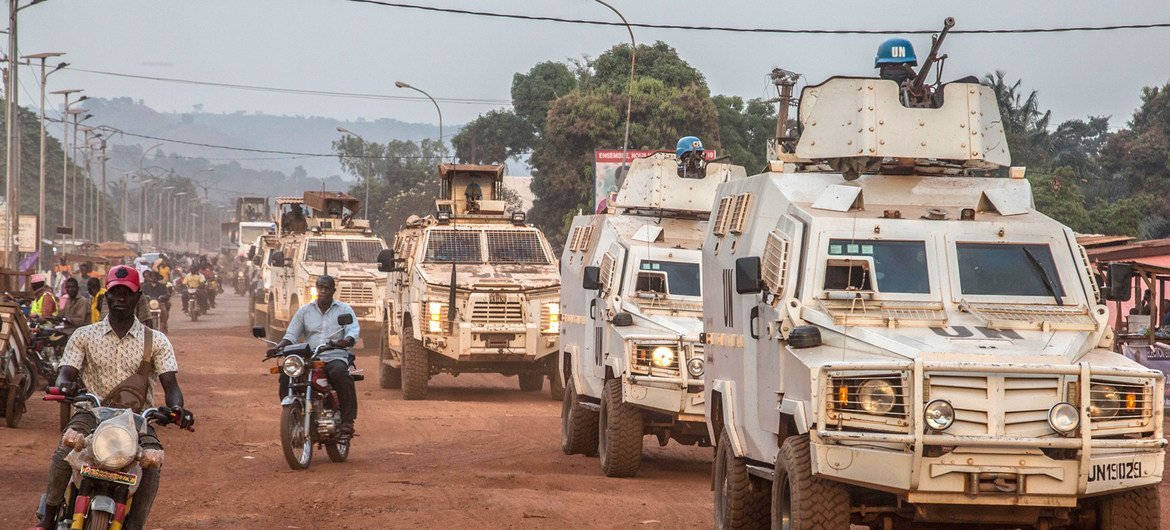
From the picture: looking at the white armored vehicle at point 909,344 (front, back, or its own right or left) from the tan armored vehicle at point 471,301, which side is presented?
back

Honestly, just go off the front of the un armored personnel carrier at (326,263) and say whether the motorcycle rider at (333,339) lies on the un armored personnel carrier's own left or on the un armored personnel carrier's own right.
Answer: on the un armored personnel carrier's own right

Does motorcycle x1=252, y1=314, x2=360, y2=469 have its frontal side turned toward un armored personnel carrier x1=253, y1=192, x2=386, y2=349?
no

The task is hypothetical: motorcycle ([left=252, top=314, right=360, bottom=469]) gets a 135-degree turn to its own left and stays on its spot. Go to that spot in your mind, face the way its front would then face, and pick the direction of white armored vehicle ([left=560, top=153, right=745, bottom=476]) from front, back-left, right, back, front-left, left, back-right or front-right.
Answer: front

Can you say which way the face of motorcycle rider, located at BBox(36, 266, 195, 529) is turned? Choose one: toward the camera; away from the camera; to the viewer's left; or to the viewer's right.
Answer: toward the camera

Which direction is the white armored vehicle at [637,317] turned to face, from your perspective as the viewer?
facing the viewer and to the right of the viewer

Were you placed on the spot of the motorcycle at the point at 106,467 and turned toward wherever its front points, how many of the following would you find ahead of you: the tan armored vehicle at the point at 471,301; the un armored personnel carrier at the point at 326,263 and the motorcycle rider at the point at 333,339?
0

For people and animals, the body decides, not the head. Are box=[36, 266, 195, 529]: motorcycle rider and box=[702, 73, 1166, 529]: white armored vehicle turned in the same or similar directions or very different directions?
same or similar directions

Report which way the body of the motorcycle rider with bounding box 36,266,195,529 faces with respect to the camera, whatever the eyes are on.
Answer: toward the camera

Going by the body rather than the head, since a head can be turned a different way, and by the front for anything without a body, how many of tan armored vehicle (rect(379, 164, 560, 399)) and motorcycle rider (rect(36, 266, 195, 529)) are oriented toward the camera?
2

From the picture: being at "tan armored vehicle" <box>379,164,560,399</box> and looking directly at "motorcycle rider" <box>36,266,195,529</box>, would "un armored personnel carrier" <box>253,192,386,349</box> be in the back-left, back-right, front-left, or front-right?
back-right

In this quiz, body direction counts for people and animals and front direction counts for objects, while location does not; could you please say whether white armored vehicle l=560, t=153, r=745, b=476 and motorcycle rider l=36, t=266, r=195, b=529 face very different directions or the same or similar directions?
same or similar directions

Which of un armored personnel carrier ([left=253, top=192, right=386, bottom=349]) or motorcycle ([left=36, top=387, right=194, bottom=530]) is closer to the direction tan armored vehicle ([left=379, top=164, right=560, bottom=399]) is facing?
the motorcycle

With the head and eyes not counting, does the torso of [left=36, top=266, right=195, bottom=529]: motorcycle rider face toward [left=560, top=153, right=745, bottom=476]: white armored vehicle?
no

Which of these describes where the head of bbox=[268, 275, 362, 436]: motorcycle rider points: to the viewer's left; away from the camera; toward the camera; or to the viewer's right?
toward the camera

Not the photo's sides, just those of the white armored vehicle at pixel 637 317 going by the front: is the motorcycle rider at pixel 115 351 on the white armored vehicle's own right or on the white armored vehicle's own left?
on the white armored vehicle's own right

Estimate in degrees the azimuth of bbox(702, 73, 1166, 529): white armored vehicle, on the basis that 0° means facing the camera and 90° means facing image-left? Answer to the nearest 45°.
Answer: approximately 315°

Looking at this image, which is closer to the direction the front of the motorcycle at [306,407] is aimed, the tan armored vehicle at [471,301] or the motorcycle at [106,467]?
the motorcycle
